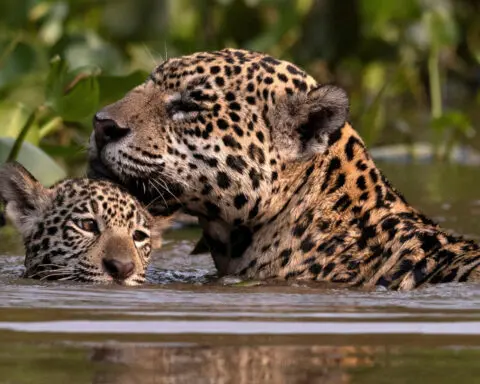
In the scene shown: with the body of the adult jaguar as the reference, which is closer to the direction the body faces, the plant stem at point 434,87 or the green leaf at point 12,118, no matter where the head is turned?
the green leaf

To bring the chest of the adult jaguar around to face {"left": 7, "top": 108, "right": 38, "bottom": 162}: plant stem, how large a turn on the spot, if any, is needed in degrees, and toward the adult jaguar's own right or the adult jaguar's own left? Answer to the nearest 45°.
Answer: approximately 45° to the adult jaguar's own right

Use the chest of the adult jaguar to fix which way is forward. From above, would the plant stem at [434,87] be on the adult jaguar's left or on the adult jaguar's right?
on the adult jaguar's right

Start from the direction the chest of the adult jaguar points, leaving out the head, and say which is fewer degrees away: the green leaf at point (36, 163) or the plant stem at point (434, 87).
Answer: the green leaf

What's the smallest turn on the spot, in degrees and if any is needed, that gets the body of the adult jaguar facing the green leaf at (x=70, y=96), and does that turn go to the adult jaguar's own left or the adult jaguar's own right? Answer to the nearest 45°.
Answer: approximately 45° to the adult jaguar's own right

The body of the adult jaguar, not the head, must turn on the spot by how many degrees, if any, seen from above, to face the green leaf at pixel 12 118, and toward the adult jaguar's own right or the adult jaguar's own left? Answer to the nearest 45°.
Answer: approximately 45° to the adult jaguar's own right

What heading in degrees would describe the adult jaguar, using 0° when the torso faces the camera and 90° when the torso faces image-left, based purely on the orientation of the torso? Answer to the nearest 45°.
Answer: approximately 90°

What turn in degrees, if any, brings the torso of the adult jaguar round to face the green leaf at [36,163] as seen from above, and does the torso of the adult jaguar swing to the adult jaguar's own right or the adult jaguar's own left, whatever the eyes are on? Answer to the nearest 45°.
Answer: approximately 45° to the adult jaguar's own right

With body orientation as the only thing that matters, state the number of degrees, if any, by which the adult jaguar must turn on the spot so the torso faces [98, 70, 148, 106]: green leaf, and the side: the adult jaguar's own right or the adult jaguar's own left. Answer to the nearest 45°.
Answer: approximately 45° to the adult jaguar's own right
